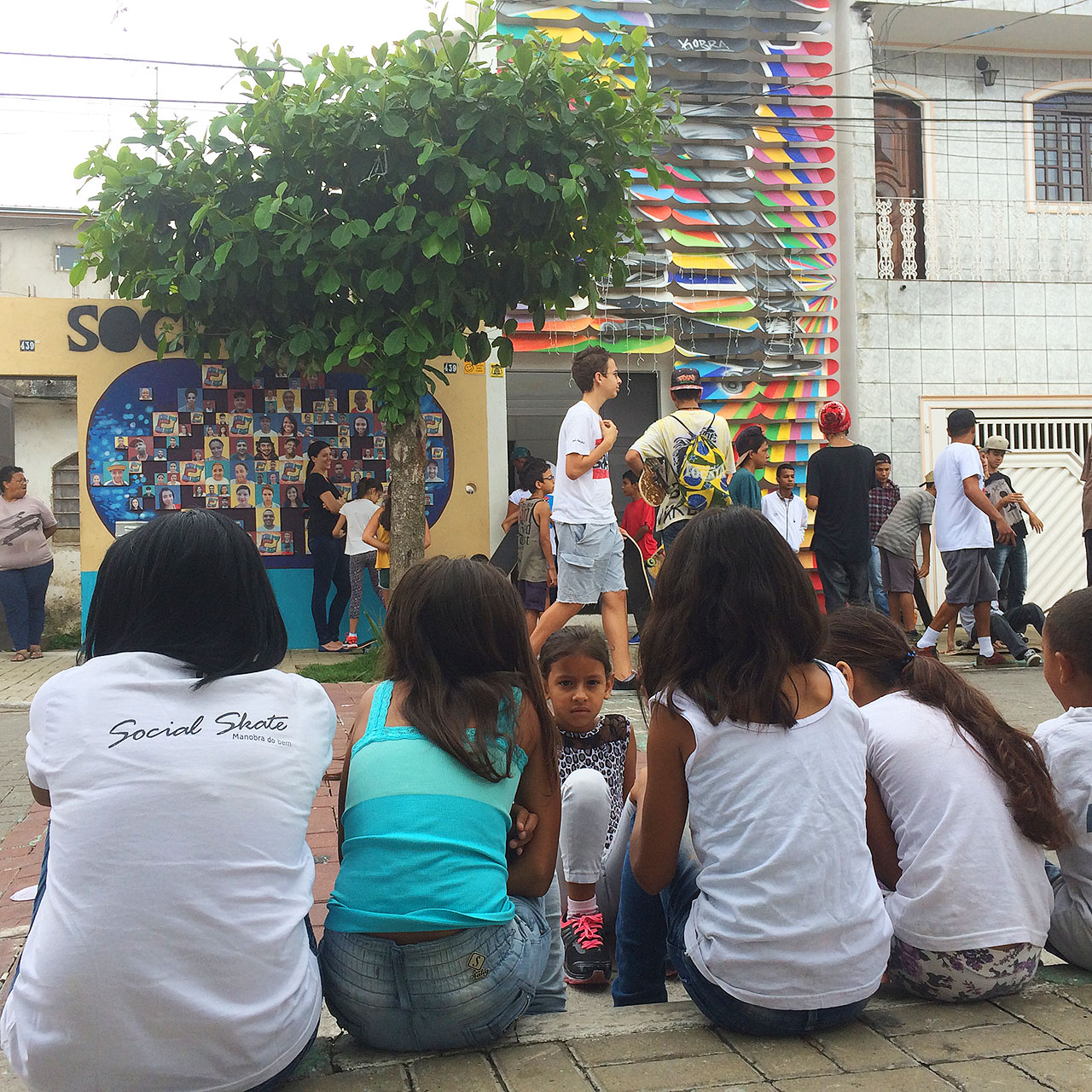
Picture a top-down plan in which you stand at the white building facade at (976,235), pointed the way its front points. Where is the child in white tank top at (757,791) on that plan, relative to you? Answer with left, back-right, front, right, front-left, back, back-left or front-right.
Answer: front

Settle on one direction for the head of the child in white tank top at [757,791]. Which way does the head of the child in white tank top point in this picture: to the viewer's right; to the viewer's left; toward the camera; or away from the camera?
away from the camera

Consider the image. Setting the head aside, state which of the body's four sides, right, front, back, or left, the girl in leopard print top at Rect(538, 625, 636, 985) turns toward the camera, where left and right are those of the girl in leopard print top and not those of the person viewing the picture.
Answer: front

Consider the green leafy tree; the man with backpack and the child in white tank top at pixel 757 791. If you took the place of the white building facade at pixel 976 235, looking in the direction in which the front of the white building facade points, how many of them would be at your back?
0

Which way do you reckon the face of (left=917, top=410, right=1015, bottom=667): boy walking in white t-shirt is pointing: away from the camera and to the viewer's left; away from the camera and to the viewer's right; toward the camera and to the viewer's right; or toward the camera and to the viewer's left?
away from the camera and to the viewer's right

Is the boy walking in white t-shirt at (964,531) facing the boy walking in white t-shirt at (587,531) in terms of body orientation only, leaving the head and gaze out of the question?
no

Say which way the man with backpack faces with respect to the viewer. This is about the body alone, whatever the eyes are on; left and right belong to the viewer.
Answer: facing away from the viewer

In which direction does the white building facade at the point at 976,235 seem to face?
toward the camera

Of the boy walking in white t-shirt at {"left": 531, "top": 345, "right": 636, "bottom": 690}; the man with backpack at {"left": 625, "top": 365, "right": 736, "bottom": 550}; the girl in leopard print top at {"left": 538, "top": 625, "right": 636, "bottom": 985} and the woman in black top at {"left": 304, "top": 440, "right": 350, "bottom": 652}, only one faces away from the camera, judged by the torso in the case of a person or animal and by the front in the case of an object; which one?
the man with backpack

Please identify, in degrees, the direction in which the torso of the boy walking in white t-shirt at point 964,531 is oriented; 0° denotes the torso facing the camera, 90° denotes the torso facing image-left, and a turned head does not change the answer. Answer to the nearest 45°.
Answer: approximately 225°
